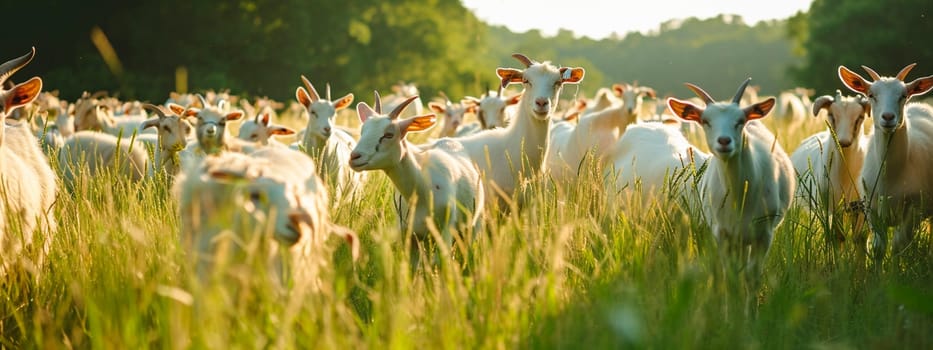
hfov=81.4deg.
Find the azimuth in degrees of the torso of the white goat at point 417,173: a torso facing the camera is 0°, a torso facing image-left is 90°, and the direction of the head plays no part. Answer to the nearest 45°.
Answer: approximately 45°

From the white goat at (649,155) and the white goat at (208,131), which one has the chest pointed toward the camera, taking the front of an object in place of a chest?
the white goat at (208,131)

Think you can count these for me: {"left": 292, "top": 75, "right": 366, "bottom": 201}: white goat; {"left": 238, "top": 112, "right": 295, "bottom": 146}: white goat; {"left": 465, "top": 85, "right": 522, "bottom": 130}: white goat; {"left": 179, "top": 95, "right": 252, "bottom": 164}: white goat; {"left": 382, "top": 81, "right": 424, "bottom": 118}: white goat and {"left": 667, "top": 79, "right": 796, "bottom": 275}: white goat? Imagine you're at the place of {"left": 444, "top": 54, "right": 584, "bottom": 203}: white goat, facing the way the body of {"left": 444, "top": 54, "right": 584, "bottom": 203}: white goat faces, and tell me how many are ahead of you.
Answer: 1

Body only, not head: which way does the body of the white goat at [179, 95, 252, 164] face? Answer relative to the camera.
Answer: toward the camera

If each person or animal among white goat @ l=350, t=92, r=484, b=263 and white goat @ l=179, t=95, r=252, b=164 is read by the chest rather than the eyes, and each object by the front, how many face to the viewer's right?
0

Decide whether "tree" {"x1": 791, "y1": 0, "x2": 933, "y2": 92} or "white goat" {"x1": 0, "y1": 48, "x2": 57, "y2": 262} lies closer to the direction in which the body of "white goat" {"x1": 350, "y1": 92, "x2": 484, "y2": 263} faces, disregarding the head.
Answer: the white goat
